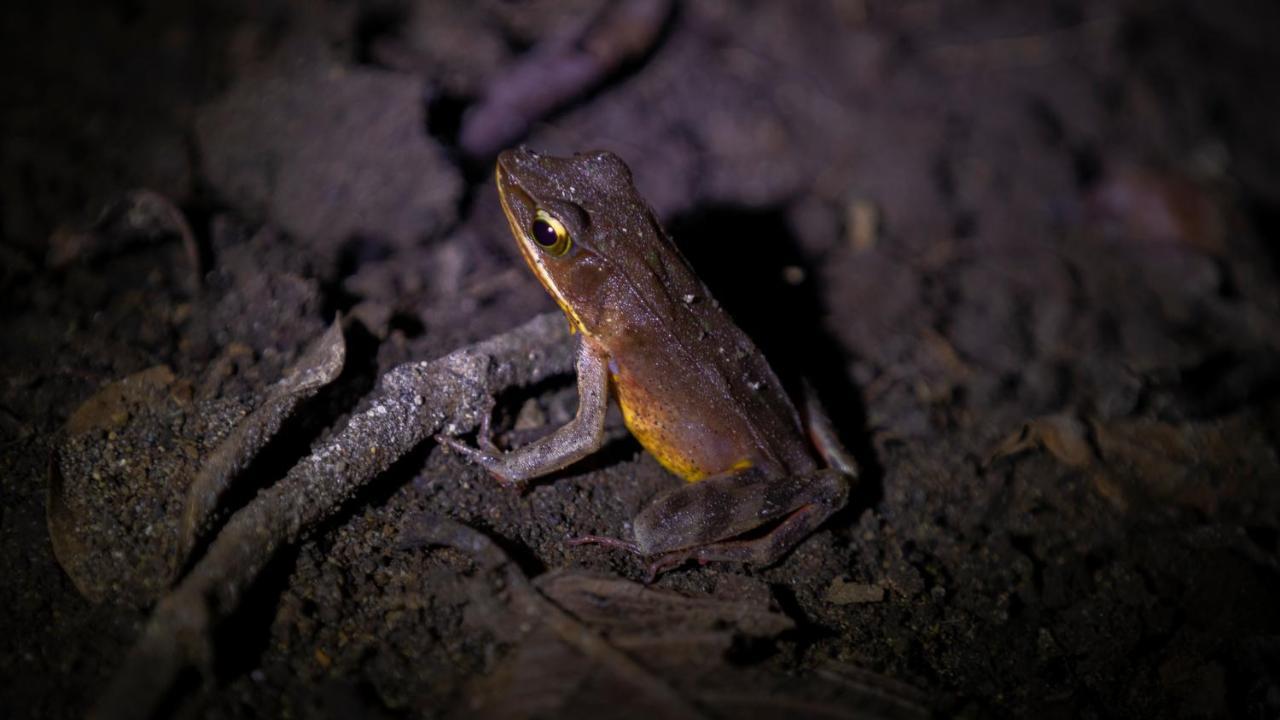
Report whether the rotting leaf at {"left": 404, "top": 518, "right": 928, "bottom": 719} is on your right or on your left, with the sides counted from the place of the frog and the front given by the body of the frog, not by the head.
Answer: on your left

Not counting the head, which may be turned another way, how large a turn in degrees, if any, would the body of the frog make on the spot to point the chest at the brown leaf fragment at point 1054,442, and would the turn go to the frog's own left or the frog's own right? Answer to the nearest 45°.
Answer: approximately 135° to the frog's own right

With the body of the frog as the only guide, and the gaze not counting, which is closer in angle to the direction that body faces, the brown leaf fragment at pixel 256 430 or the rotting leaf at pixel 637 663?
the brown leaf fragment

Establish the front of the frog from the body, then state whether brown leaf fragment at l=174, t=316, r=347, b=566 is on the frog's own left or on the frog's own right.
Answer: on the frog's own left

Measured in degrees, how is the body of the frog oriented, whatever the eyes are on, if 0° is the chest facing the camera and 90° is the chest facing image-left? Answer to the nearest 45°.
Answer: approximately 135°

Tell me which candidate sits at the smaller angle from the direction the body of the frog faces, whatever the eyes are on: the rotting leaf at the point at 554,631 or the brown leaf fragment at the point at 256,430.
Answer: the brown leaf fragment
